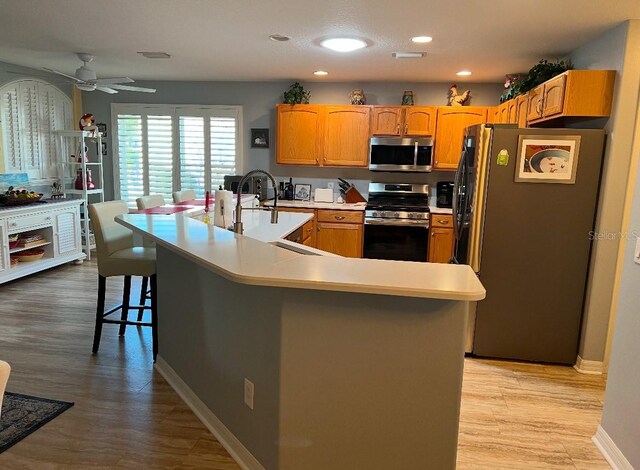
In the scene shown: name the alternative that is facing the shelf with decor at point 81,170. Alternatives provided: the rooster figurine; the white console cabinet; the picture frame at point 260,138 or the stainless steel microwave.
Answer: the rooster figurine

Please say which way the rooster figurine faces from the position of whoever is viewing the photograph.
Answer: facing to the left of the viewer

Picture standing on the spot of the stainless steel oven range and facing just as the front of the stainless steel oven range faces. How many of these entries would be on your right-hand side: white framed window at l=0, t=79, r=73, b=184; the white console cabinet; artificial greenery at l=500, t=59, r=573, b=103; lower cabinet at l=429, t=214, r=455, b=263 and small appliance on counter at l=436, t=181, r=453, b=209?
2

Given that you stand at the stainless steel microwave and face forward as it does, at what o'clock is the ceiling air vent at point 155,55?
The ceiling air vent is roughly at 2 o'clock from the stainless steel microwave.

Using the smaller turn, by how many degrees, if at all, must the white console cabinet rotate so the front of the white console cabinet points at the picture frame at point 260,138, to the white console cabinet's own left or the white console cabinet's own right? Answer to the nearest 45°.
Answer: approximately 45° to the white console cabinet's own left

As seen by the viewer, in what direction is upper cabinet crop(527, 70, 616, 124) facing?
to the viewer's left

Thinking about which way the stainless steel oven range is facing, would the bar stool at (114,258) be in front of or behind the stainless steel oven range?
in front

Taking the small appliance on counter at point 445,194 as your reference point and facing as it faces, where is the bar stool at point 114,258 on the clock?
The bar stool is roughly at 1 o'clock from the small appliance on counter.

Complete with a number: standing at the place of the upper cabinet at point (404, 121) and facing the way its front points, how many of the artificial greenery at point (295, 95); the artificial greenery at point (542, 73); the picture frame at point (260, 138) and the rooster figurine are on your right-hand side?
2

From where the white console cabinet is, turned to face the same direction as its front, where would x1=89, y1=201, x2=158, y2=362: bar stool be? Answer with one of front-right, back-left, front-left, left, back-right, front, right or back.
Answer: front-right

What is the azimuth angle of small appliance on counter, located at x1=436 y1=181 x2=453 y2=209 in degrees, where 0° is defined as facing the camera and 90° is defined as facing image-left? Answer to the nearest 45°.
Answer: approximately 0°

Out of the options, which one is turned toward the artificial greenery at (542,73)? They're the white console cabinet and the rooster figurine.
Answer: the white console cabinet

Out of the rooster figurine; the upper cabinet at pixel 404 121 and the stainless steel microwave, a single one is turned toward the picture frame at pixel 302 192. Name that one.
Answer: the rooster figurine
